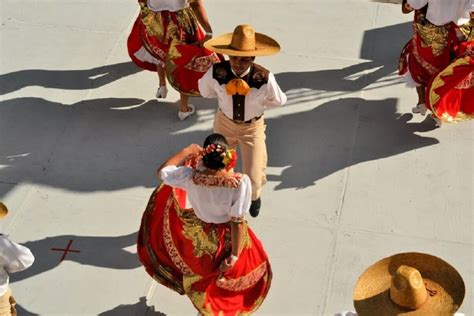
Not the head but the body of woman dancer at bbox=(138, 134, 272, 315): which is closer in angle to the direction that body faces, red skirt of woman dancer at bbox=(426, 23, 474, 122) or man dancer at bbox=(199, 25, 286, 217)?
the man dancer

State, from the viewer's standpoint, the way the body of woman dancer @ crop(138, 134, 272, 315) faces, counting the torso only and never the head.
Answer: away from the camera

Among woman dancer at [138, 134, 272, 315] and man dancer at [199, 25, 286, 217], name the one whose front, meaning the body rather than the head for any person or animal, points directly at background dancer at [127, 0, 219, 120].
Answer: the woman dancer

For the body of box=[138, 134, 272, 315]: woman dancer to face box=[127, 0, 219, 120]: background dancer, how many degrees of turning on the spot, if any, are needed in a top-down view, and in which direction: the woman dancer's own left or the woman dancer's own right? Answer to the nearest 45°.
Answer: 0° — they already face them

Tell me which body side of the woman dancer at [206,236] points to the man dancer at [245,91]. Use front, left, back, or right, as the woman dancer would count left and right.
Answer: front

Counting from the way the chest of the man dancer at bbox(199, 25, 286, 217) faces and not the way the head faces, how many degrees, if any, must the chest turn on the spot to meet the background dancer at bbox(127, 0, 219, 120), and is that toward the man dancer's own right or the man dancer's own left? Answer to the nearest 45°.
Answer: approximately 135° to the man dancer's own right

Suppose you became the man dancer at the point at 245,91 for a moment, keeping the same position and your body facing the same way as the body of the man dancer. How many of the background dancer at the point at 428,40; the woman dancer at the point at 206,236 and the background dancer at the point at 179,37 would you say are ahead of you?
1

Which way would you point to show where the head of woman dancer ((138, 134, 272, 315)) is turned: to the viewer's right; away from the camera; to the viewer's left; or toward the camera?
away from the camera

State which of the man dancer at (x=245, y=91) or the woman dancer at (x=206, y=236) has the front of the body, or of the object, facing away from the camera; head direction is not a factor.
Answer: the woman dancer

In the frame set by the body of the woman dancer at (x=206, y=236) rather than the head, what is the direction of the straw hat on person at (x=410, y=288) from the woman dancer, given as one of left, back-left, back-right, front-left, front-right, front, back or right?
back-right

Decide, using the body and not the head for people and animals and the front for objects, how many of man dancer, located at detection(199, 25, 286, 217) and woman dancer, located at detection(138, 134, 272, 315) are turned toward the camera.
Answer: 1

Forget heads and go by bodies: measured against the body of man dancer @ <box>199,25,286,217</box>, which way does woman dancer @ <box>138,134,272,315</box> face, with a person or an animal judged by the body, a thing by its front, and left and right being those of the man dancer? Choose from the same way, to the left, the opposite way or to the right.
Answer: the opposite way
